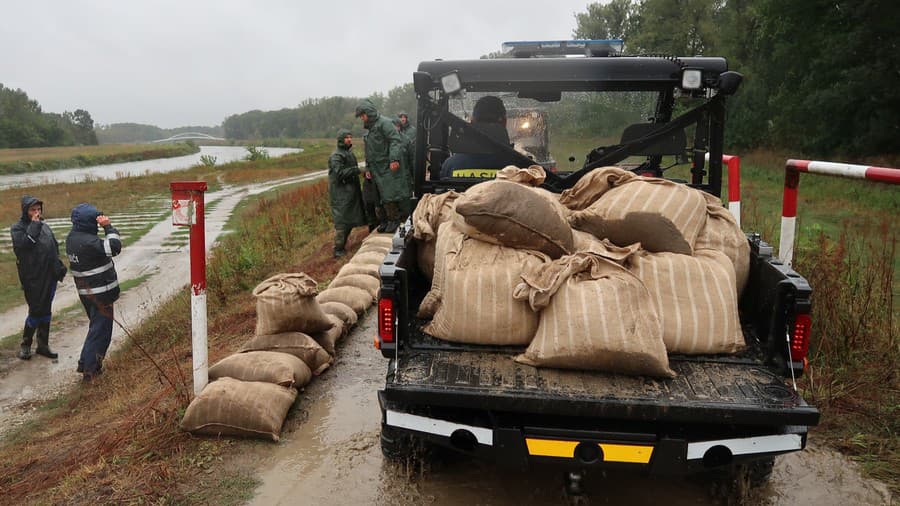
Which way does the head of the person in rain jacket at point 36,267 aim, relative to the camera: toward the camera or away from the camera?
toward the camera

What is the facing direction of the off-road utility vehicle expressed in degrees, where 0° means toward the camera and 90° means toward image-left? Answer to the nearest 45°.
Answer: approximately 180°

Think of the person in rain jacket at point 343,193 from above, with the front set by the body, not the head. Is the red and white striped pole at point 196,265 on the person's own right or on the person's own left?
on the person's own right

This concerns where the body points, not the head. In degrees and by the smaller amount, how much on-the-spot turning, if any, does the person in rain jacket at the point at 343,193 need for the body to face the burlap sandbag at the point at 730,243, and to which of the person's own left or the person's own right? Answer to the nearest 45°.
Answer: approximately 45° to the person's own right

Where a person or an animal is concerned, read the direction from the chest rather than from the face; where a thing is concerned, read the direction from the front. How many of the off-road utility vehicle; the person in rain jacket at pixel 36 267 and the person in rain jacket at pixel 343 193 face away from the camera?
1

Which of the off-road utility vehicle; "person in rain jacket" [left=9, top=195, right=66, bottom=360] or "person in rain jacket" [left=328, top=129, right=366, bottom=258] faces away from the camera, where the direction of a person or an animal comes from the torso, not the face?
the off-road utility vehicle

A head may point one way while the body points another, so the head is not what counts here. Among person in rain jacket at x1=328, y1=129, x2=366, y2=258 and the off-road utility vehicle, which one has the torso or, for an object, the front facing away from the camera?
the off-road utility vehicle

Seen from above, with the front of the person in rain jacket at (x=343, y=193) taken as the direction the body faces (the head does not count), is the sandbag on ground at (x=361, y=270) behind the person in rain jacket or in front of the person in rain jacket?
in front

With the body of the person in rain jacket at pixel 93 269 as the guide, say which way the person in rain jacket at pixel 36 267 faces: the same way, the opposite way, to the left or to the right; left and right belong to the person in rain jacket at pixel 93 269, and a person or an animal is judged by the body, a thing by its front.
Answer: to the right

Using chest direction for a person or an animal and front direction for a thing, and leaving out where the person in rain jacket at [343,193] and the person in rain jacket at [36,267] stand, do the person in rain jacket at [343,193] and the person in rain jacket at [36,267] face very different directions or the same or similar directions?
same or similar directions

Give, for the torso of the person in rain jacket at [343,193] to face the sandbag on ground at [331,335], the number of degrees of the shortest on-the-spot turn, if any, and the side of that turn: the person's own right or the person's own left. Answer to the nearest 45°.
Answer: approximately 45° to the person's own right

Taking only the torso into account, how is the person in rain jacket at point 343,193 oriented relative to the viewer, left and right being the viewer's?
facing the viewer and to the right of the viewer

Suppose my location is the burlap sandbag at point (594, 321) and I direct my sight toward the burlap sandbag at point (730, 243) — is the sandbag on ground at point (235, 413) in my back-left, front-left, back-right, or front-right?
back-left

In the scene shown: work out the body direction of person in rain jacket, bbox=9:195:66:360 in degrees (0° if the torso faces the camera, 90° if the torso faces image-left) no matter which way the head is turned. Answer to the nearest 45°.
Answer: approximately 315°
